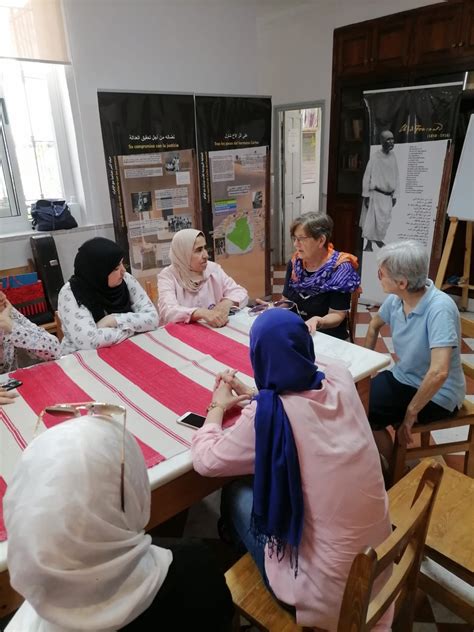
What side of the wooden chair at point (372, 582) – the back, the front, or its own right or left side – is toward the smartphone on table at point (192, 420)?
front

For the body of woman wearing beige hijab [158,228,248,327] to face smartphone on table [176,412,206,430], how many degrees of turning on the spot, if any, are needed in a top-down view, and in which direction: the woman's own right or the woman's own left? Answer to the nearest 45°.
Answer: approximately 45° to the woman's own right

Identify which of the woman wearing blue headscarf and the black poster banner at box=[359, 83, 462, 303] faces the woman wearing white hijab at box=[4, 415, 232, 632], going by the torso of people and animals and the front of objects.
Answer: the black poster banner

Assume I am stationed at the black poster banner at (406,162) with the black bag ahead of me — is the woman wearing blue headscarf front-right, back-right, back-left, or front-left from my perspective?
front-left

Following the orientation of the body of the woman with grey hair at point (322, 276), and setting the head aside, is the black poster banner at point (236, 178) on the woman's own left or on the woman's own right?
on the woman's own right

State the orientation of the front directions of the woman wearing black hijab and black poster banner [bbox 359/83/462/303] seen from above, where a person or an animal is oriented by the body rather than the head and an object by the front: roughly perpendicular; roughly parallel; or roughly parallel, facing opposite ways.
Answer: roughly perpendicular

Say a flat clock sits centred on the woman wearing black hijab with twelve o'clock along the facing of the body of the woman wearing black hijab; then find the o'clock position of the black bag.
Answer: The black bag is roughly at 7 o'clock from the woman wearing black hijab.

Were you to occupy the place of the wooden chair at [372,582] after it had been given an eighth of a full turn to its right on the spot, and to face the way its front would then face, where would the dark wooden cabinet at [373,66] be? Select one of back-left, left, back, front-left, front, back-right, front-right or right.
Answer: front

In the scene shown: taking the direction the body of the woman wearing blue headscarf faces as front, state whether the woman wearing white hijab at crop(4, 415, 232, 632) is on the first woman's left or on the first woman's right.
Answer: on the first woman's left

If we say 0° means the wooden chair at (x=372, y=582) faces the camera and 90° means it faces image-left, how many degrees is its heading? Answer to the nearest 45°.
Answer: approximately 135°

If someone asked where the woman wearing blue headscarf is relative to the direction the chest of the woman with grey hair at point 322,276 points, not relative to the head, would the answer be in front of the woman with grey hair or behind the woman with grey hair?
in front

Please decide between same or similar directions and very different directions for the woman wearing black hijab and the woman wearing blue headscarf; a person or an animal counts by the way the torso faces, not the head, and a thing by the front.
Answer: very different directions

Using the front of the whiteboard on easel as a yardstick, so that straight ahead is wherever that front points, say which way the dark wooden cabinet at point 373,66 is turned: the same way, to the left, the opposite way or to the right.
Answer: the same way

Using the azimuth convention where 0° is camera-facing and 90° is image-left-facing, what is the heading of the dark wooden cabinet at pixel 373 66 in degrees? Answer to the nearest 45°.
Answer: approximately 45°

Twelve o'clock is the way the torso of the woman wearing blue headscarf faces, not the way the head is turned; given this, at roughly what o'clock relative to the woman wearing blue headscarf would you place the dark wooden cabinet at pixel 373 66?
The dark wooden cabinet is roughly at 2 o'clock from the woman wearing blue headscarf.

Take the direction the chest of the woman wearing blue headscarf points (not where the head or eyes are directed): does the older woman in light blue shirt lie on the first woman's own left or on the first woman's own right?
on the first woman's own right

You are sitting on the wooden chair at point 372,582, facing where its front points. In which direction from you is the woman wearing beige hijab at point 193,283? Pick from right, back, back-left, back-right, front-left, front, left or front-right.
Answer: front
